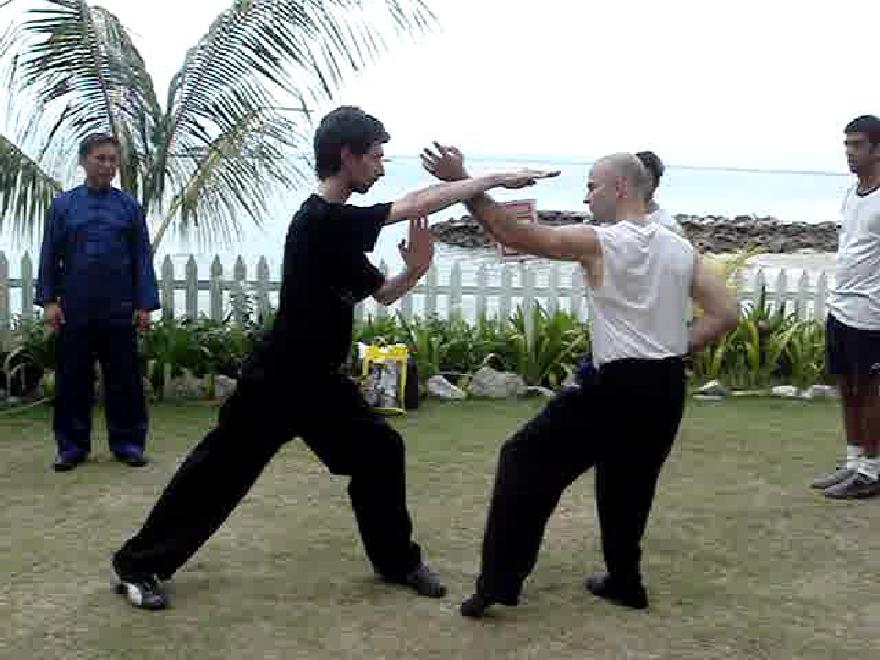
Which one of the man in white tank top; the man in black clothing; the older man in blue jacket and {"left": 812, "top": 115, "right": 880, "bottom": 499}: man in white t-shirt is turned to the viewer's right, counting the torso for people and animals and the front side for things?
the man in black clothing

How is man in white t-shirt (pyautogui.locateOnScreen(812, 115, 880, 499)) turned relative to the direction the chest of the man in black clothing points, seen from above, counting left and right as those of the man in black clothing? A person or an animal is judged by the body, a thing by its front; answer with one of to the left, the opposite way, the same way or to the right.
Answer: the opposite way

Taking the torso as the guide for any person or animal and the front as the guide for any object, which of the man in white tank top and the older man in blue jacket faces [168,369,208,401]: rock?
the man in white tank top

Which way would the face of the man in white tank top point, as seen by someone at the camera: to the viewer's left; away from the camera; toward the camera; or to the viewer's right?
to the viewer's left

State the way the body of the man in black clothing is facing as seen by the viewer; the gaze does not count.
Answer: to the viewer's right

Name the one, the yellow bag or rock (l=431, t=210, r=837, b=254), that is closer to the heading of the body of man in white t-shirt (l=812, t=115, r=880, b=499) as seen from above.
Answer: the yellow bag

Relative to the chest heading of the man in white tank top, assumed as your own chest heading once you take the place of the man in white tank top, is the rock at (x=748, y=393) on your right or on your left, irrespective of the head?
on your right

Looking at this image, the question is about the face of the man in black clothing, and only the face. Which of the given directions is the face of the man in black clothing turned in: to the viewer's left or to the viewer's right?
to the viewer's right

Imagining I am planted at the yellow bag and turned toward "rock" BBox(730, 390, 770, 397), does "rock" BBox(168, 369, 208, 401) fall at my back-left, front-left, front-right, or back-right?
back-left

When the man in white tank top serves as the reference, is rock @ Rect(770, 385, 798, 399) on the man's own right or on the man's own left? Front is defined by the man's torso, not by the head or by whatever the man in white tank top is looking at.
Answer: on the man's own right

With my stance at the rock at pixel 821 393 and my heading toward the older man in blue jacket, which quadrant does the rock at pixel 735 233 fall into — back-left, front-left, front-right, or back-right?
back-right
